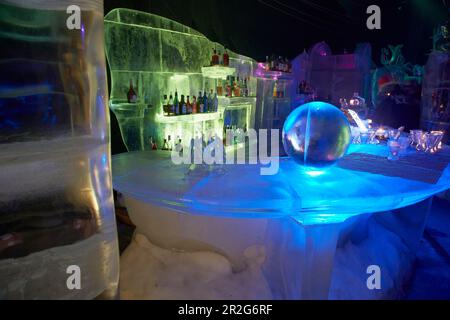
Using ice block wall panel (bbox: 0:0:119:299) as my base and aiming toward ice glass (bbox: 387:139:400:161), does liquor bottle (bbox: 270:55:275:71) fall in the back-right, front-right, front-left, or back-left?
front-left

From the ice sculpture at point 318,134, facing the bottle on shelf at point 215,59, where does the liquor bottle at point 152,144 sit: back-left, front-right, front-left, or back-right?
front-left

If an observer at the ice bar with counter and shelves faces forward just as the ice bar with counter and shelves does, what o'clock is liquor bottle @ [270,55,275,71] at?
The liquor bottle is roughly at 6 o'clock from the ice bar with counter and shelves.

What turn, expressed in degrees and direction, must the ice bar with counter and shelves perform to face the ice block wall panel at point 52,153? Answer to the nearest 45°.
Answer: approximately 45° to its right

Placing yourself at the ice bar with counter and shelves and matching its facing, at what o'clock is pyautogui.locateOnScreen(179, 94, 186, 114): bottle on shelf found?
The bottle on shelf is roughly at 5 o'clock from the ice bar with counter and shelves.

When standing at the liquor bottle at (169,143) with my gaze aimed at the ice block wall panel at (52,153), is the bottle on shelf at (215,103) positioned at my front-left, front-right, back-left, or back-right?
back-left

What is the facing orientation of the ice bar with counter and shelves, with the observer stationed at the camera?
facing the viewer

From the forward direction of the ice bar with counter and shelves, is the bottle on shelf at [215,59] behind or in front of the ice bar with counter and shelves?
behind
